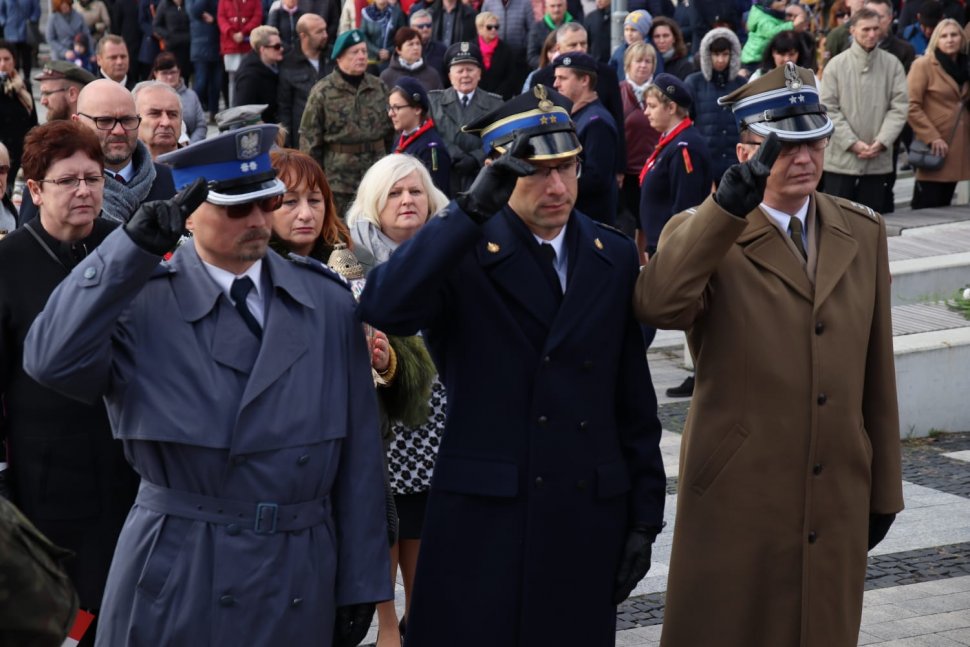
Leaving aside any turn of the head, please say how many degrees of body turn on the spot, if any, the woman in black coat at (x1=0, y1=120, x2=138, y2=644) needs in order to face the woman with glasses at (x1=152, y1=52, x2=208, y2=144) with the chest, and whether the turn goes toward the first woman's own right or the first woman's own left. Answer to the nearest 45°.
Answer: approximately 135° to the first woman's own left

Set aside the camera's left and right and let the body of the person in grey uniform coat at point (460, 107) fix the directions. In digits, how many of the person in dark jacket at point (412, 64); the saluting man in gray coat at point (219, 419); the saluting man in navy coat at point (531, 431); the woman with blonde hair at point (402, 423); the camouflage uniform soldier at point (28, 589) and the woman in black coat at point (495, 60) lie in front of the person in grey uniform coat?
4

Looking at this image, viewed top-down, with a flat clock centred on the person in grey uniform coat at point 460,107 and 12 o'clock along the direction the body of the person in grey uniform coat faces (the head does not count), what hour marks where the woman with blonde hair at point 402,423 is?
The woman with blonde hair is roughly at 12 o'clock from the person in grey uniform coat.

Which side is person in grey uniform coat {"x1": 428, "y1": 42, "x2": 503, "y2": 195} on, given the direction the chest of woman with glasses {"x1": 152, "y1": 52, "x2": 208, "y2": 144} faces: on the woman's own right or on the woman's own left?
on the woman's own left

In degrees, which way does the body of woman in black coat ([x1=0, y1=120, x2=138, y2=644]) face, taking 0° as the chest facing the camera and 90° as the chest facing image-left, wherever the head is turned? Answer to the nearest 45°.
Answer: approximately 315°

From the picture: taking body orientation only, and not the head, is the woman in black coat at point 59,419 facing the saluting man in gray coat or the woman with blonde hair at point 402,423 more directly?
the saluting man in gray coat

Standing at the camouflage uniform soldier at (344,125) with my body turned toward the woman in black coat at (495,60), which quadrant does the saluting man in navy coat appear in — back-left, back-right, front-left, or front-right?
back-right

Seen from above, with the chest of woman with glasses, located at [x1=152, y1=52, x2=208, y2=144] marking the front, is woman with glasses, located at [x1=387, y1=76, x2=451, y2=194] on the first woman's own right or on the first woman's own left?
on the first woman's own left
